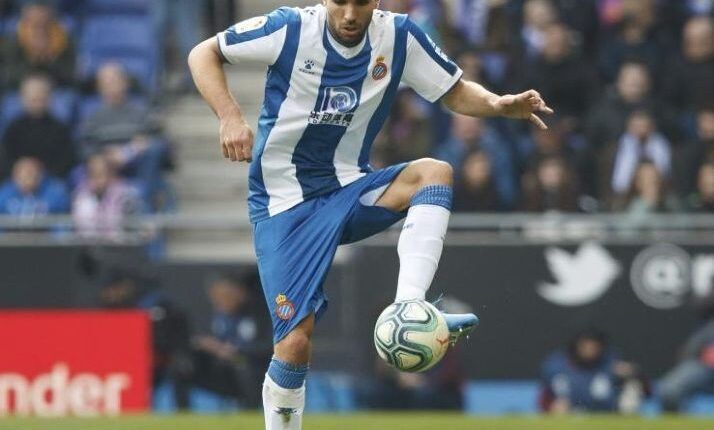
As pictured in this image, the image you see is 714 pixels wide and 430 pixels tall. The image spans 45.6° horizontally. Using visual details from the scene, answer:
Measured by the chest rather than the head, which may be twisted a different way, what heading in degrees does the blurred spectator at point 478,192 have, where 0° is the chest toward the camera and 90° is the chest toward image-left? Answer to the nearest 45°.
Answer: approximately 0°

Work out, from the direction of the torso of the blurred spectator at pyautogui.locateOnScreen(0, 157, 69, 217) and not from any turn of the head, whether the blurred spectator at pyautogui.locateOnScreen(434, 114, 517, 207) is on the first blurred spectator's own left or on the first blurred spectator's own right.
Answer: on the first blurred spectator's own left

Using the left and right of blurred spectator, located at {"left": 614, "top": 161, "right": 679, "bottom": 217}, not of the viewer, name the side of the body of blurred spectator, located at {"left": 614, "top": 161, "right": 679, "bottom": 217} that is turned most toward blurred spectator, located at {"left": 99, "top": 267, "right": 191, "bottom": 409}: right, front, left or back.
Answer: right

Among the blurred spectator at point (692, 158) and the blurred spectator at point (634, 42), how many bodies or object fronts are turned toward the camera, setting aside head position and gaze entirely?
2

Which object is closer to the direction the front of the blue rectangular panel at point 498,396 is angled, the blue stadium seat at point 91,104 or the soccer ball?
the soccer ball

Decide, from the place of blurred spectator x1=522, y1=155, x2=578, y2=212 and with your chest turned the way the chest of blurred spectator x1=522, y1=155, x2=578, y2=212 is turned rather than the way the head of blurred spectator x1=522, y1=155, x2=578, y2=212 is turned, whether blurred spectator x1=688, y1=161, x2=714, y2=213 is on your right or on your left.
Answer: on your left
